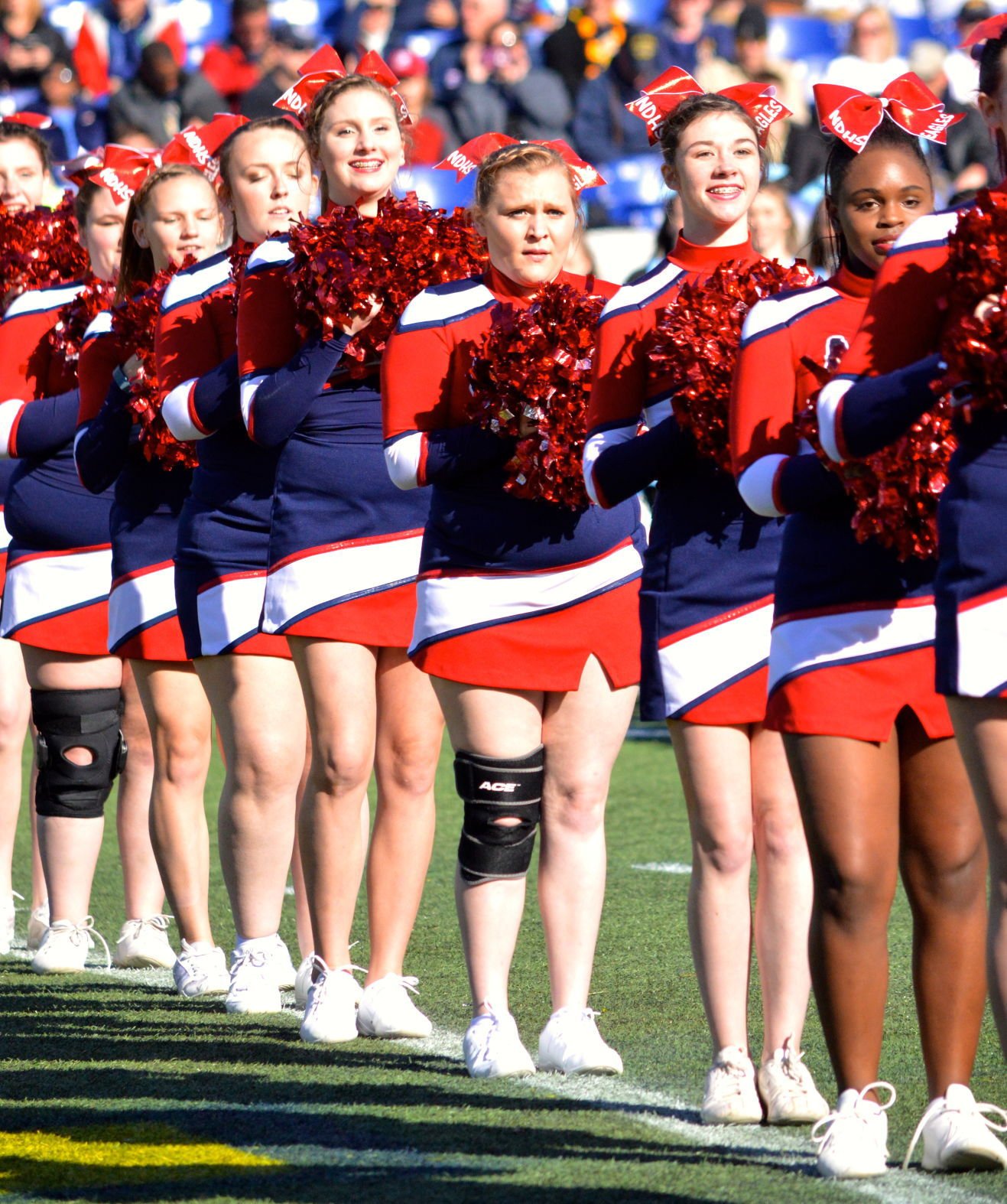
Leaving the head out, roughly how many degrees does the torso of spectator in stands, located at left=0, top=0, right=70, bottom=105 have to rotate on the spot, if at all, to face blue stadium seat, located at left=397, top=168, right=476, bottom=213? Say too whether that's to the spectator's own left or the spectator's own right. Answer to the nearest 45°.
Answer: approximately 45° to the spectator's own left

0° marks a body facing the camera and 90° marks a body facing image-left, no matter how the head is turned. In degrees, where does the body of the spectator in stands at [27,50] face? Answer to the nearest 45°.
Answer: approximately 0°

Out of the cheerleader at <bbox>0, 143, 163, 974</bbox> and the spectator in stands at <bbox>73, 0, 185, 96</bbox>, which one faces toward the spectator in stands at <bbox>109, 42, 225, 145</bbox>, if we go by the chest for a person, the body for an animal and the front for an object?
the spectator in stands at <bbox>73, 0, 185, 96</bbox>

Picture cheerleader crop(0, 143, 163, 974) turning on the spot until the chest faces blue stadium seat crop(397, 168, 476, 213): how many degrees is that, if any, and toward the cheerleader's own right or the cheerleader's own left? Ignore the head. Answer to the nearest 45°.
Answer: approximately 180°

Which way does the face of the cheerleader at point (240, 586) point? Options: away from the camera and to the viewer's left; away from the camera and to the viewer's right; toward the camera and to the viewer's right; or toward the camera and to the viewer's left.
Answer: toward the camera and to the viewer's right

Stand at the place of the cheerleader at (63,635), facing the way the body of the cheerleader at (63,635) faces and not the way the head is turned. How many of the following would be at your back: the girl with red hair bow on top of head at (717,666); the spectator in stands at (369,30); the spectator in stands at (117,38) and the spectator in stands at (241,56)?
3

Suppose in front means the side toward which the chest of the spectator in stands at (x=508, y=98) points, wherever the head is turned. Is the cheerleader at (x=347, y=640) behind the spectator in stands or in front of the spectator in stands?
in front

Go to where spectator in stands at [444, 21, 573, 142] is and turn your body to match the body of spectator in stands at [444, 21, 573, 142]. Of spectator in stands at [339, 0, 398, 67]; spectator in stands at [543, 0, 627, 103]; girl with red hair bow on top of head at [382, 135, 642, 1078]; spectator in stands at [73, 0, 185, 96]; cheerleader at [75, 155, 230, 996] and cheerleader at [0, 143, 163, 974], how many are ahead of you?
3

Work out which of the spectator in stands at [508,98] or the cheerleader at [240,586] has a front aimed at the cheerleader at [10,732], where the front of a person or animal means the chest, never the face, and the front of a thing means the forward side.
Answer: the spectator in stands
